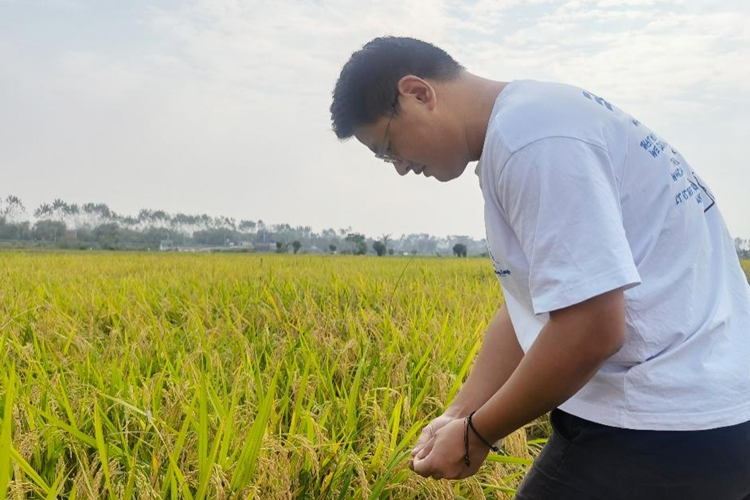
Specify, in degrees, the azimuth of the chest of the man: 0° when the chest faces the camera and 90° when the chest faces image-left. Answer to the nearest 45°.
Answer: approximately 90°

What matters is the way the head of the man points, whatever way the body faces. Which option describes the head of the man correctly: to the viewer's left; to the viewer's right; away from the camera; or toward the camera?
to the viewer's left
